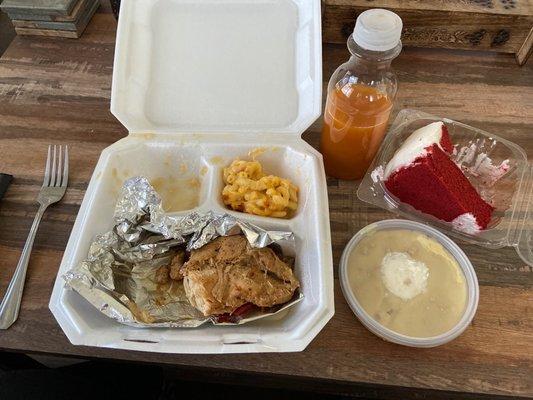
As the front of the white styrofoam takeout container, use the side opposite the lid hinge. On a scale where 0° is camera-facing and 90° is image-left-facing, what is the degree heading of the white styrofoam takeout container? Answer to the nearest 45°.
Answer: approximately 0°
